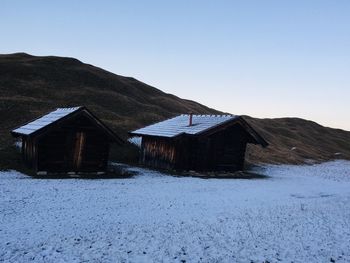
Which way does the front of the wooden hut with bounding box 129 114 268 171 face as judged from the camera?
facing the viewer and to the right of the viewer

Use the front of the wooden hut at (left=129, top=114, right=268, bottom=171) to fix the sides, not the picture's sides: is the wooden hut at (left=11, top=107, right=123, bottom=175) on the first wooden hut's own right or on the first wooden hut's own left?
on the first wooden hut's own right
